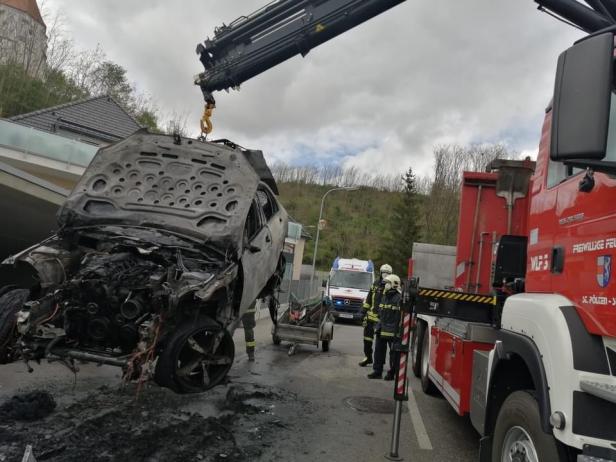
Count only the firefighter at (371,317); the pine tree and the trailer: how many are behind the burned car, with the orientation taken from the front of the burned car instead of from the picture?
3

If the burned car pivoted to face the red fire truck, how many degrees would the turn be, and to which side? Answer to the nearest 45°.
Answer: approximately 90° to its left

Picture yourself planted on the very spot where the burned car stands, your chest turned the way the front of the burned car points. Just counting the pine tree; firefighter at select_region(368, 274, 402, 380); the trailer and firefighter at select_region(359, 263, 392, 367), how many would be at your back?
4

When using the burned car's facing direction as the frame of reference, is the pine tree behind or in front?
behind

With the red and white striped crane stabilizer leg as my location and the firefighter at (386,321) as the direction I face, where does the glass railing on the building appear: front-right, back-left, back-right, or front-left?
front-left

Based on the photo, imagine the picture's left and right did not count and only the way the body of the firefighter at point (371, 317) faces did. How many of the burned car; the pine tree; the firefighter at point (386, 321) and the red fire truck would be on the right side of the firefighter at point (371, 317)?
1

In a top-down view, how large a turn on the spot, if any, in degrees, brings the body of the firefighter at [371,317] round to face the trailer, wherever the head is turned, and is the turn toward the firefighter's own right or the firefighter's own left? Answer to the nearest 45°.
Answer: approximately 45° to the firefighter's own right

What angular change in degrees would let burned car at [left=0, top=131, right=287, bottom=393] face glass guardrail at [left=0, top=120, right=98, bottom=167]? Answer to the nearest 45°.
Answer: approximately 135° to its right

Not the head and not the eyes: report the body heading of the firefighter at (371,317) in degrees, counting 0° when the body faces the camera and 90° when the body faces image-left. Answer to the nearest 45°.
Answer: approximately 90°

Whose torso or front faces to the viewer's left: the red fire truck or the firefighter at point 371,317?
the firefighter

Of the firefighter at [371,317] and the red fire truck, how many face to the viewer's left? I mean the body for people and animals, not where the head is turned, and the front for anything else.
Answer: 1

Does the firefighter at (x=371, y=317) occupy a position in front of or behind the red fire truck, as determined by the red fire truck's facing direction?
behind

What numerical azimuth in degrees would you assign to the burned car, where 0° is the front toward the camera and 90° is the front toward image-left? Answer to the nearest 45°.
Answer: approximately 45°

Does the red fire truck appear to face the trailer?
no

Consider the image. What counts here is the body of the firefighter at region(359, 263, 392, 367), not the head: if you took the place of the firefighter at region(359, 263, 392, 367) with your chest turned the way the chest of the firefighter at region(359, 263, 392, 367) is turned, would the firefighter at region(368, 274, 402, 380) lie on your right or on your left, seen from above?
on your left

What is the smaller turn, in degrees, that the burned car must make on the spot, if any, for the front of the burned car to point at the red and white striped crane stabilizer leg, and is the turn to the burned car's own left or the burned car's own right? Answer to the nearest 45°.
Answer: approximately 135° to the burned car's own left

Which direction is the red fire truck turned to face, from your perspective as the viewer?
facing the viewer and to the right of the viewer

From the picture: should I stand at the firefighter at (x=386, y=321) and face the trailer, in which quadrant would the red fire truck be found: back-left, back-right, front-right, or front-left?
back-left
